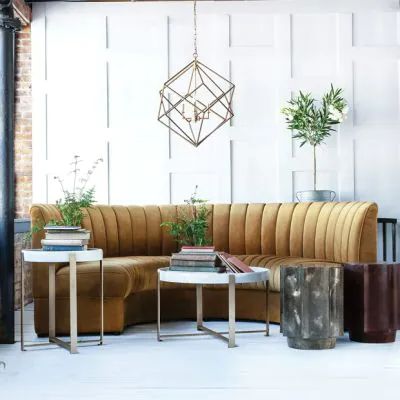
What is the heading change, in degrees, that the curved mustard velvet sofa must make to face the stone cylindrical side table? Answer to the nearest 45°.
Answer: approximately 45° to its left

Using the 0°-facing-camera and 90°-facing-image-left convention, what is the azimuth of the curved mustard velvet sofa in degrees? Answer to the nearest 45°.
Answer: approximately 0°

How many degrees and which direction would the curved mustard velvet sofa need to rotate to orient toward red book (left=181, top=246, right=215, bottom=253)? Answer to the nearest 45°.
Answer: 0° — it already faces it

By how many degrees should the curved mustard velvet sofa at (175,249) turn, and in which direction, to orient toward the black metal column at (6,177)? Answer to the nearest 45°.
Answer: approximately 45° to its right

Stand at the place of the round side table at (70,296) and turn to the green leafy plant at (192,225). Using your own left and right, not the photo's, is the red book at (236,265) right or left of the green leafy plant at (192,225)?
right

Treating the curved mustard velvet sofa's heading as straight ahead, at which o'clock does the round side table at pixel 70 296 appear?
The round side table is roughly at 1 o'clock from the curved mustard velvet sofa.

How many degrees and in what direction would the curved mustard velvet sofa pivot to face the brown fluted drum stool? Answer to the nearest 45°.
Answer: approximately 45° to its left
